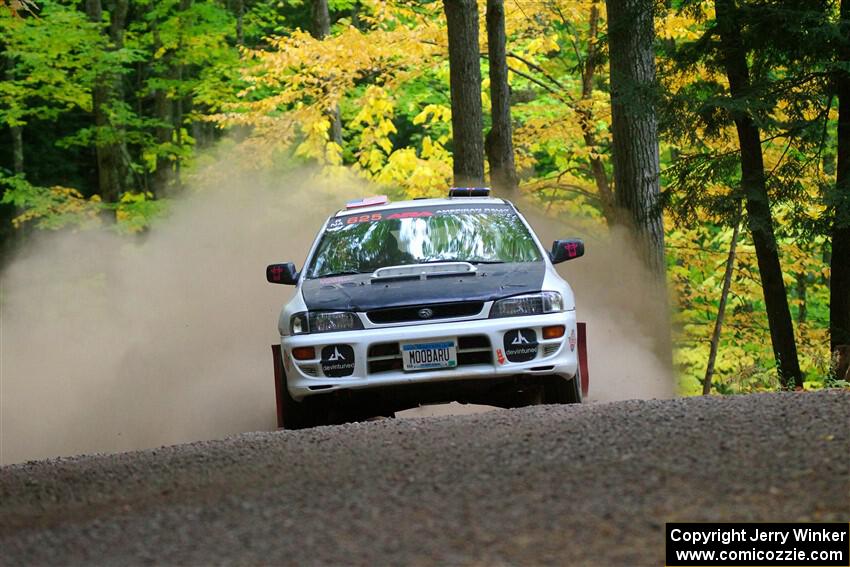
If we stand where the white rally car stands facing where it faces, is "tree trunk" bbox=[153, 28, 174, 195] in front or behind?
behind

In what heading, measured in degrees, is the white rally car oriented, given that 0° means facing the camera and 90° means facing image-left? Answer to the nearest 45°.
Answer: approximately 0°

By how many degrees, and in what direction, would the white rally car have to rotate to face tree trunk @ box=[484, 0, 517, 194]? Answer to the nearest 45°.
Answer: approximately 180°

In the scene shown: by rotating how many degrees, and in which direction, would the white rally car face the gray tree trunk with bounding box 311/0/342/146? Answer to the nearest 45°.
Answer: approximately 180°

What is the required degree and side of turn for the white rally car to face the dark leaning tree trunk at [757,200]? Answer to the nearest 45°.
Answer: approximately 135° to its left

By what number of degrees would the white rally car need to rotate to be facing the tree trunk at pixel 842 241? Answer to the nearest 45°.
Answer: approximately 135° to its left

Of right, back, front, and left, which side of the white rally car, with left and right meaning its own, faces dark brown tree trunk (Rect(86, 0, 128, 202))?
back

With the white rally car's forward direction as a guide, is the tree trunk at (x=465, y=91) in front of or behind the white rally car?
behind

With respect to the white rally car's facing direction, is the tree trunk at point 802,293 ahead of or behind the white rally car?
behind

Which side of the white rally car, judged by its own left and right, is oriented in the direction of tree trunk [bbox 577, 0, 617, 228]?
back

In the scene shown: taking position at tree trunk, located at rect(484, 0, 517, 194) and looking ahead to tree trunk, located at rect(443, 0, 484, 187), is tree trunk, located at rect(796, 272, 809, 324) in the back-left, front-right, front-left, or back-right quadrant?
back-left
